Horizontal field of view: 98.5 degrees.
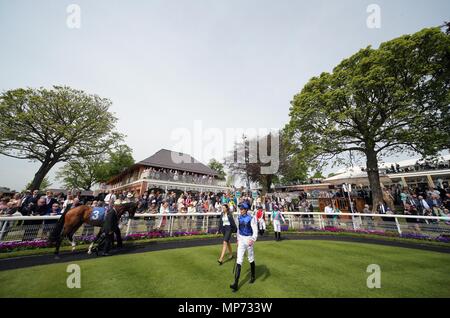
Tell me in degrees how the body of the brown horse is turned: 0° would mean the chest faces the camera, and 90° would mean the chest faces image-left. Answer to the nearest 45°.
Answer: approximately 270°

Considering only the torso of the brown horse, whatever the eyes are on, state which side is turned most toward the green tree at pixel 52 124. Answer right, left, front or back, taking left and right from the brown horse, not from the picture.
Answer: left

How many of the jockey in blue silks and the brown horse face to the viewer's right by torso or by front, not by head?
1

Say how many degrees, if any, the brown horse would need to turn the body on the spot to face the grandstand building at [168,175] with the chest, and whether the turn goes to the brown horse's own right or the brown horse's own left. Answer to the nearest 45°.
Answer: approximately 45° to the brown horse's own left

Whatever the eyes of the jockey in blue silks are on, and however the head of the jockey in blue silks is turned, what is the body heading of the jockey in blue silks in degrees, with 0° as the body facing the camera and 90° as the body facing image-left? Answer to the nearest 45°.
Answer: approximately 45°

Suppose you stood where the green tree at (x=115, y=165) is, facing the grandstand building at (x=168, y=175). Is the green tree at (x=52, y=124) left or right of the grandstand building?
right
